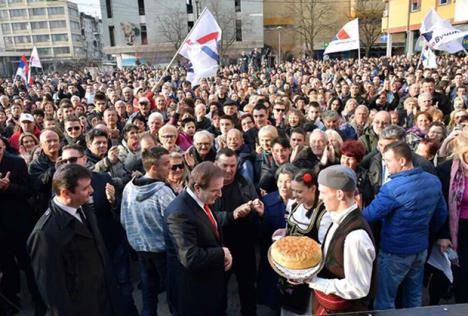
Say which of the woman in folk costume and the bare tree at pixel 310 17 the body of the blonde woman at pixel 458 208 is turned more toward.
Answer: the woman in folk costume

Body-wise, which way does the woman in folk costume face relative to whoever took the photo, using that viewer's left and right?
facing the viewer and to the left of the viewer

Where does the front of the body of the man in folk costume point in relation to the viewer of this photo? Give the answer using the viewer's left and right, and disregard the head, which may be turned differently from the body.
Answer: facing to the left of the viewer

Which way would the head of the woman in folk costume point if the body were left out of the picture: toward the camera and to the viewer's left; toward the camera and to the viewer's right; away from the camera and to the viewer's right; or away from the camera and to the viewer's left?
toward the camera and to the viewer's left

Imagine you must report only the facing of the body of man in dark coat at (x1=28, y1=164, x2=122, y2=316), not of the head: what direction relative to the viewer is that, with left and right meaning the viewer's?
facing the viewer and to the right of the viewer

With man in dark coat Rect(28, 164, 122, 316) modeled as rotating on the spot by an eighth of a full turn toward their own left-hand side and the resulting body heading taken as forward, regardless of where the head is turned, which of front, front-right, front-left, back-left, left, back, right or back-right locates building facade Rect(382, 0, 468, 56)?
front-left

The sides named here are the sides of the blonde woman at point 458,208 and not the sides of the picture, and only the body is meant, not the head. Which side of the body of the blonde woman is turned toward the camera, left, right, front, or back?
front

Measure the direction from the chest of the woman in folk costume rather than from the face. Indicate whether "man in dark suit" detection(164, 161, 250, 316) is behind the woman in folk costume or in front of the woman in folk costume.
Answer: in front

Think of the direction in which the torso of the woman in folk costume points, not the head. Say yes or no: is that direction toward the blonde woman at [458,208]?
no

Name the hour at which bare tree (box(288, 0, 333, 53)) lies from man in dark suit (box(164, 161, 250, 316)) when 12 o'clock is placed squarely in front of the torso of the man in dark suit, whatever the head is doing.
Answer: The bare tree is roughly at 8 o'clock from the man in dark suit.

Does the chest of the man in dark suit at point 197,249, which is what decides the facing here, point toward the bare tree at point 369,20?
no

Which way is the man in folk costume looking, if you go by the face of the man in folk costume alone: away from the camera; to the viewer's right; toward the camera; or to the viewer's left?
to the viewer's left

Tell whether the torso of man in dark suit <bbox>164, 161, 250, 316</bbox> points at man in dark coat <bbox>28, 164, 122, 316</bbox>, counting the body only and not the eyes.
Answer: no
